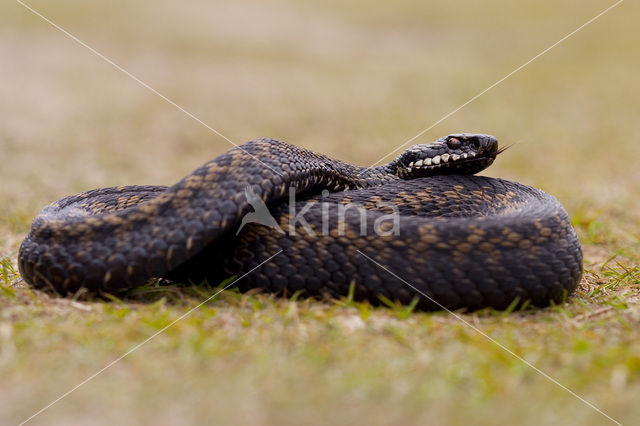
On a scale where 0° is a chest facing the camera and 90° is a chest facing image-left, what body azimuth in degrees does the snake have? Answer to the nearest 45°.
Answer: approximately 270°
